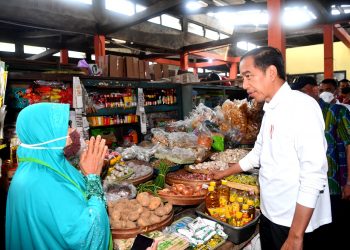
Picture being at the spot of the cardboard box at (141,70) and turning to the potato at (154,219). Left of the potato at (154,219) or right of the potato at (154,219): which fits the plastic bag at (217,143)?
left

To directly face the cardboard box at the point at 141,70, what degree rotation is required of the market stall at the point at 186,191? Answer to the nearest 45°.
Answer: approximately 180°

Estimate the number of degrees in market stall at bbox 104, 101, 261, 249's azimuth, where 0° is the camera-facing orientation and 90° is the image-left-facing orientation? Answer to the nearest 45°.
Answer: approximately 0°

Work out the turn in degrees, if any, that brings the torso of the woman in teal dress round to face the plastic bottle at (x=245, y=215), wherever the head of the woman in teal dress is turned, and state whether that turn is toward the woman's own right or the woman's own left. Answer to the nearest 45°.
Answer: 0° — they already face it

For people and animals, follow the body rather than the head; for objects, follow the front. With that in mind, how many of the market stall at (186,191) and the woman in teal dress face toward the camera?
1

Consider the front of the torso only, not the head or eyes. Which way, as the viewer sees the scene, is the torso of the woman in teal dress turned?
to the viewer's right

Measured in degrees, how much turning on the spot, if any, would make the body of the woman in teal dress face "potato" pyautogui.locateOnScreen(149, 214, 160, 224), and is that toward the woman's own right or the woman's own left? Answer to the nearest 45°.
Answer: approximately 45° to the woman's own left
